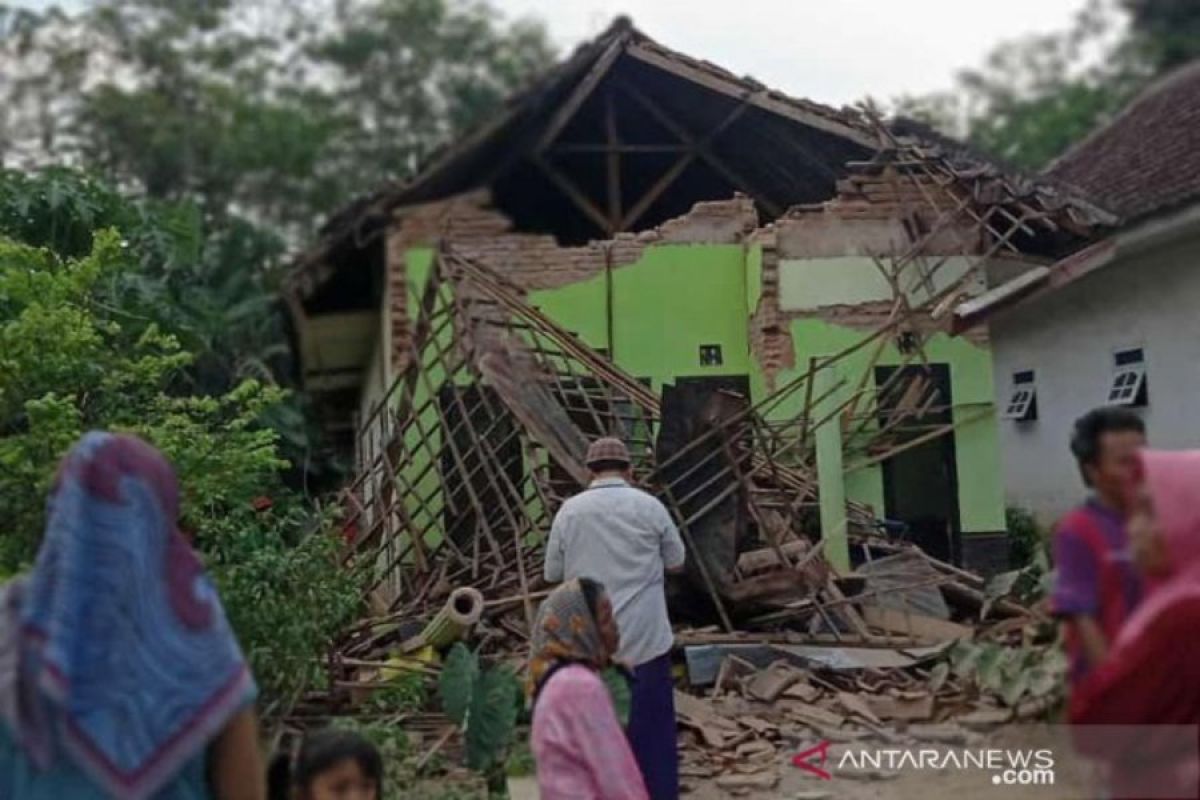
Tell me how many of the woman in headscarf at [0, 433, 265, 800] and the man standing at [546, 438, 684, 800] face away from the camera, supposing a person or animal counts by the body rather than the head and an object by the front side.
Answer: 2

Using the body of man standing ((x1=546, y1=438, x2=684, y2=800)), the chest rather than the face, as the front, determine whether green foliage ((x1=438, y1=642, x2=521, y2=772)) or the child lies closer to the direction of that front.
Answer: the green foliage

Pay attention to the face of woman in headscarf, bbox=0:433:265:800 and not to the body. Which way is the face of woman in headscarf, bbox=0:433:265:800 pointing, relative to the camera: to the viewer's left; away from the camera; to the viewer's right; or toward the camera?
away from the camera

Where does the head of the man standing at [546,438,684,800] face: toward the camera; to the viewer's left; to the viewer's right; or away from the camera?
away from the camera

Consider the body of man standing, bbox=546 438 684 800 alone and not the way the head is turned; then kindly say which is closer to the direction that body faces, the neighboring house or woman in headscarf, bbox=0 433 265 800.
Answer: the neighboring house

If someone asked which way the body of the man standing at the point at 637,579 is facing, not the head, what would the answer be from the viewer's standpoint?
away from the camera

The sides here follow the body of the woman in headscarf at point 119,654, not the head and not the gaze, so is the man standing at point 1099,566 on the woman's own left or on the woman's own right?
on the woman's own right

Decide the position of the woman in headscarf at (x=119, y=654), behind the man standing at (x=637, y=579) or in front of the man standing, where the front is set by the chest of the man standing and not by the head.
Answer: behind

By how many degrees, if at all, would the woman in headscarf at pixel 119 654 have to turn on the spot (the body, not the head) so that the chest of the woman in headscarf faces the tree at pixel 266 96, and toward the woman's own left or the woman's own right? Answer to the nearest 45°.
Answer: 0° — they already face it

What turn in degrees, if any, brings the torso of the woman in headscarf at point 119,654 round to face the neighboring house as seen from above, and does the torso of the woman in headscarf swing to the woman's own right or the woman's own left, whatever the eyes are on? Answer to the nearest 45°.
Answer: approximately 45° to the woman's own right

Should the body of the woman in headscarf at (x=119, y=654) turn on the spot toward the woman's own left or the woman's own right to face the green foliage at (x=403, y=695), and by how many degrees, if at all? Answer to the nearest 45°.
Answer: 0° — they already face it

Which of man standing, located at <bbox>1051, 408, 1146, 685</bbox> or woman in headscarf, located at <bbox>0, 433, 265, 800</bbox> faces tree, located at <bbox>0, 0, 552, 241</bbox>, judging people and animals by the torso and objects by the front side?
the woman in headscarf

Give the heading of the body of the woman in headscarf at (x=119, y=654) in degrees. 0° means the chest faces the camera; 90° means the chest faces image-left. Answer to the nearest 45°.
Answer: approximately 180°

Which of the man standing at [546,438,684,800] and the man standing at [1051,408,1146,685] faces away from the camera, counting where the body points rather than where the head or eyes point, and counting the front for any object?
the man standing at [546,438,684,800]
